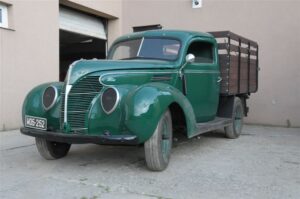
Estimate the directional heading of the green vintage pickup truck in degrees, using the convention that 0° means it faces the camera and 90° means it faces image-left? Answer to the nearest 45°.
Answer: approximately 45°
